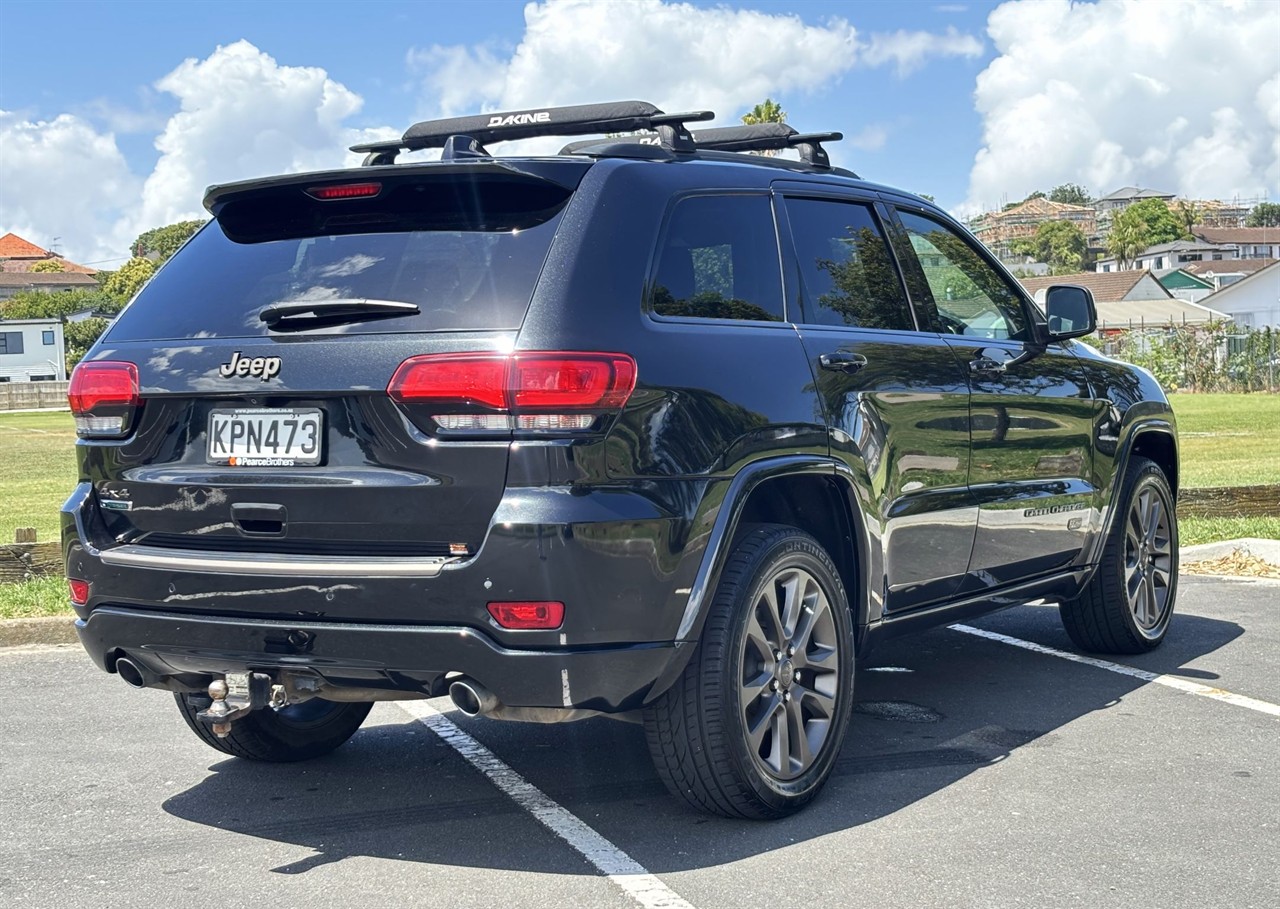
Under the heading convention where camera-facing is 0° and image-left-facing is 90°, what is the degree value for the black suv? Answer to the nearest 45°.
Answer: approximately 225°

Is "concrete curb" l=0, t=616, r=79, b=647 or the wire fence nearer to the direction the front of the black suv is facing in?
the wire fence

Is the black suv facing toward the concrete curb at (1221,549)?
yes

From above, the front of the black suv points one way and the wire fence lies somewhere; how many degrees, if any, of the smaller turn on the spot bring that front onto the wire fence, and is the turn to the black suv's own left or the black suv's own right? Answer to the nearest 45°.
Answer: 0° — it already faces it

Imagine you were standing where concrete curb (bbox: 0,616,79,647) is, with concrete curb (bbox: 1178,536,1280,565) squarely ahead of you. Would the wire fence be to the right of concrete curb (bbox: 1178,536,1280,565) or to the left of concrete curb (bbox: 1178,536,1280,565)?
left

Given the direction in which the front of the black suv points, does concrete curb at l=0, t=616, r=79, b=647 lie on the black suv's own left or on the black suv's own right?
on the black suv's own left
